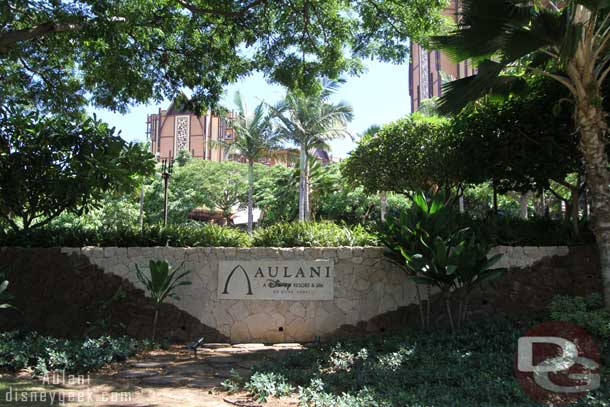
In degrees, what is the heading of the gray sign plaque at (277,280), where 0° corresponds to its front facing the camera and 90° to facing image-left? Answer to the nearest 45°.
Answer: approximately 0°

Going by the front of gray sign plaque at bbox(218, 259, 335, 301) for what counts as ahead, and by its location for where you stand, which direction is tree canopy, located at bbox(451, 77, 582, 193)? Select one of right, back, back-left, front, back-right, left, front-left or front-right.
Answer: left

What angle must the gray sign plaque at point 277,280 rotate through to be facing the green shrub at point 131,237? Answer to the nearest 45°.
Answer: approximately 90° to its right

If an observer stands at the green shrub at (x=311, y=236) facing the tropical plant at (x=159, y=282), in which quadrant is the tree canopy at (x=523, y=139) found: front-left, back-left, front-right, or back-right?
back-left

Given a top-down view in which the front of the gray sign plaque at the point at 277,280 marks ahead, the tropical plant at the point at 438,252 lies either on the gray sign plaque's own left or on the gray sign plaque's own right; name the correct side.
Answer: on the gray sign plaque's own left

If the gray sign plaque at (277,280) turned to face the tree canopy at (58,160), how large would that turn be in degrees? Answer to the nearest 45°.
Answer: approximately 90° to its right

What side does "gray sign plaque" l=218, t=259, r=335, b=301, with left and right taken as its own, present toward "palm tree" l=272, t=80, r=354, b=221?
back

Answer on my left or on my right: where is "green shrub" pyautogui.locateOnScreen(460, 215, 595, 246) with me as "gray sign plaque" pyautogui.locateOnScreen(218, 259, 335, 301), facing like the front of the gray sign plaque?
on my left

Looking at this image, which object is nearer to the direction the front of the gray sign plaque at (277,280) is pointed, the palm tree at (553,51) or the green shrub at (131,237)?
the palm tree

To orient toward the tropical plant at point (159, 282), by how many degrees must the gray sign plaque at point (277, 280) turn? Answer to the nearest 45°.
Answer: approximately 90° to its right

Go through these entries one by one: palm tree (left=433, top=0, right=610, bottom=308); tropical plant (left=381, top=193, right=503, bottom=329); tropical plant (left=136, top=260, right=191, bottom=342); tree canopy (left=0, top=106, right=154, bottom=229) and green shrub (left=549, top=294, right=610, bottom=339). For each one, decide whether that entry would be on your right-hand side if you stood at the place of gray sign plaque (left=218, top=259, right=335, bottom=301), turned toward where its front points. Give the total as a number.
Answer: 2

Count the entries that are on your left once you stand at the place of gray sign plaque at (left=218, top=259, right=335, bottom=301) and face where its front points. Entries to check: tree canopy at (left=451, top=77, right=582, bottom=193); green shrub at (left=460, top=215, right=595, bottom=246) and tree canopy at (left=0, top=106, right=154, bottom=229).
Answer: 2

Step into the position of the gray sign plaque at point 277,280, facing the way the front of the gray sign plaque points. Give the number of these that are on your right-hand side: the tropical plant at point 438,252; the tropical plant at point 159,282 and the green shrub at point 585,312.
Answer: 1
